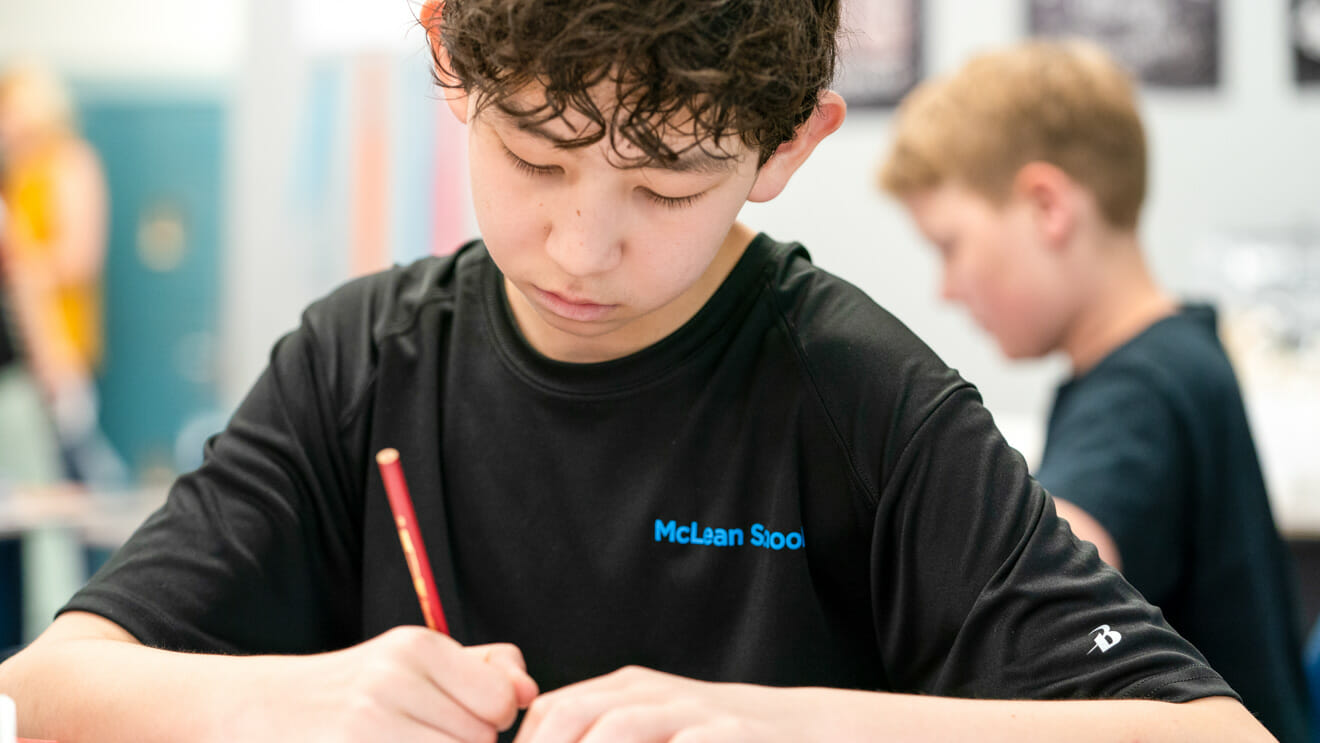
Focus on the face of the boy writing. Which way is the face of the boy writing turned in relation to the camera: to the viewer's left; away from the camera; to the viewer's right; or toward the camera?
toward the camera

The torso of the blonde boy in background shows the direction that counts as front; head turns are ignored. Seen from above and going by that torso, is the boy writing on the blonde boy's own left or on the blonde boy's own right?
on the blonde boy's own left

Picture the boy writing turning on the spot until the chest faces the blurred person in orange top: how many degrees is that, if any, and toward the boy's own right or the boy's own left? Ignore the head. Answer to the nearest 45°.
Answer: approximately 135° to the boy's own right

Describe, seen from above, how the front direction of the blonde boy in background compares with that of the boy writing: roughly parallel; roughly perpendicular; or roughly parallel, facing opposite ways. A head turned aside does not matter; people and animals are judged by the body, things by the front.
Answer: roughly perpendicular

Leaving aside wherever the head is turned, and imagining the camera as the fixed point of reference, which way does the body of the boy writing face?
toward the camera

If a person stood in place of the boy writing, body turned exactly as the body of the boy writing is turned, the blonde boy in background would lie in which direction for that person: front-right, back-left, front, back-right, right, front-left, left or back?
back-left

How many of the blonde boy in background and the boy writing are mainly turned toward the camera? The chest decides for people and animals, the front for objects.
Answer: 1

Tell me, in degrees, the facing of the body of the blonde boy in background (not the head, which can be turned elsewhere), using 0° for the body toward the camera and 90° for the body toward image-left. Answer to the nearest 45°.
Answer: approximately 90°
